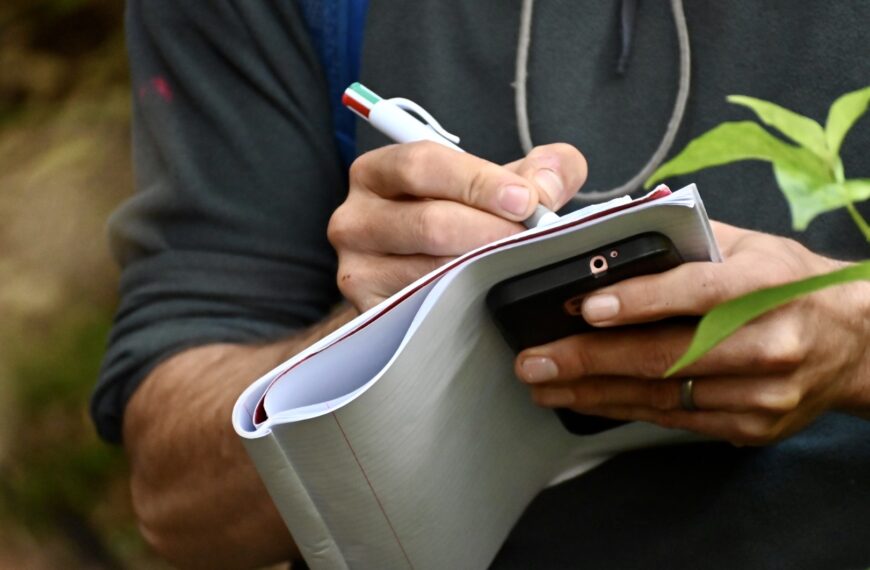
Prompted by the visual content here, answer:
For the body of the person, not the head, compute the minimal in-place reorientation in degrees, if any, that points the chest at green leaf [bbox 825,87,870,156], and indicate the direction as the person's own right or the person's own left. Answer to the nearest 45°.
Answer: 0° — they already face it

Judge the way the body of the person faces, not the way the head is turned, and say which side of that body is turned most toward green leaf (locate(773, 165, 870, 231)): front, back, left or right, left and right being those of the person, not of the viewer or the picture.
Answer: front

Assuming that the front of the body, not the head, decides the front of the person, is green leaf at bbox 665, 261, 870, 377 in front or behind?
in front

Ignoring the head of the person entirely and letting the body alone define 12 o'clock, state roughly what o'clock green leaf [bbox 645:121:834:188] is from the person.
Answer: The green leaf is roughly at 12 o'clock from the person.

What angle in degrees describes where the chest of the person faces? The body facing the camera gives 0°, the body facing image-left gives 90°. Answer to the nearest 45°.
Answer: approximately 0°
